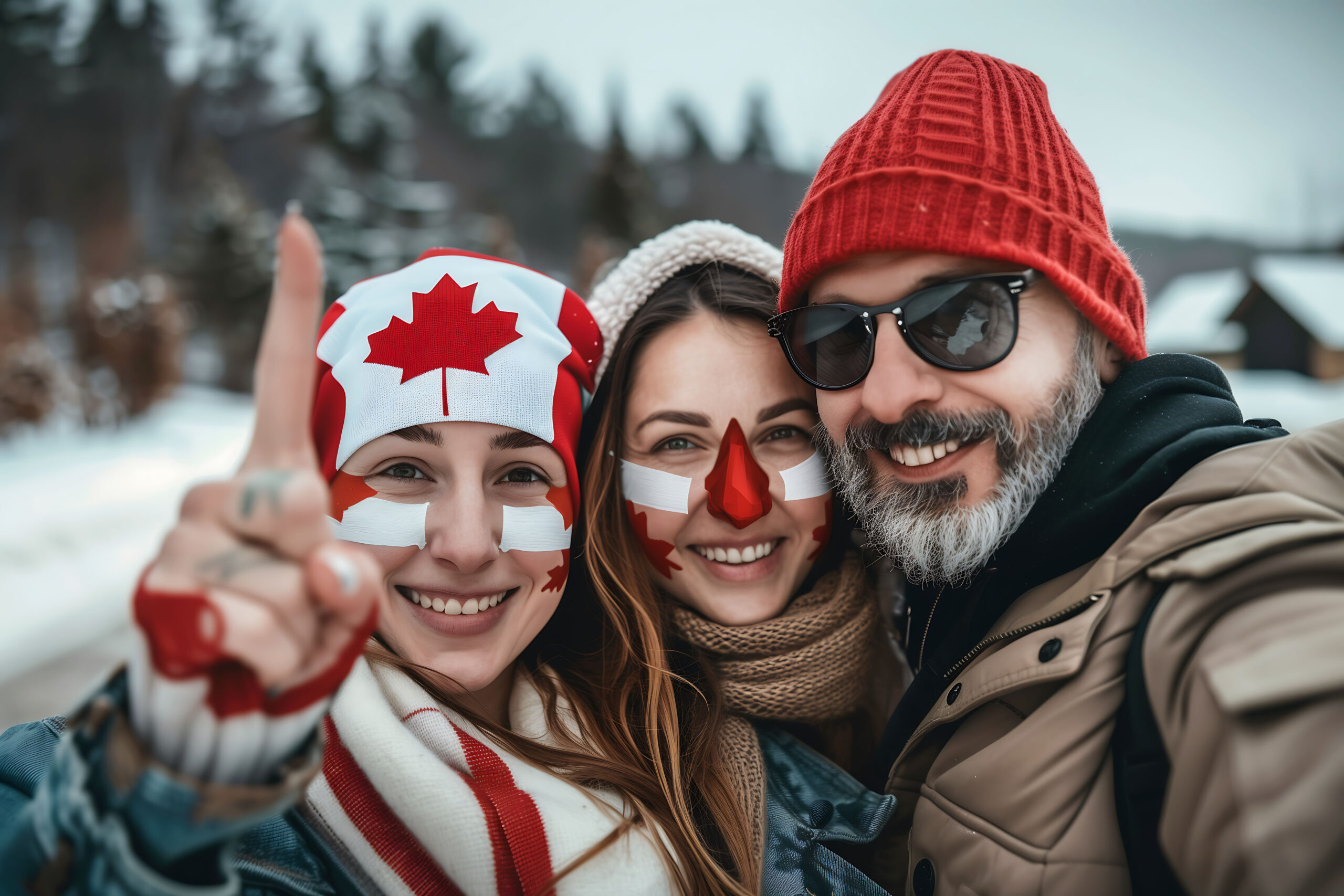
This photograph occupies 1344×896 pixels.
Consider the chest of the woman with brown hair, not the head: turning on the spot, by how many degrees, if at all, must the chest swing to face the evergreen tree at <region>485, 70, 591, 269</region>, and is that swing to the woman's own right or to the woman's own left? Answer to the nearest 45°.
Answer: approximately 180°

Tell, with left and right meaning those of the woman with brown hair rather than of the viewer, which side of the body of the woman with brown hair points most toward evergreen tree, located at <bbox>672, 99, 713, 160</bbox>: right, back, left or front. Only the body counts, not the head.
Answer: back

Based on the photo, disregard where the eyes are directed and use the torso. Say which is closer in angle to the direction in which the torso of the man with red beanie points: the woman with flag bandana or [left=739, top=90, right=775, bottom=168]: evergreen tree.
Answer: the woman with flag bandana

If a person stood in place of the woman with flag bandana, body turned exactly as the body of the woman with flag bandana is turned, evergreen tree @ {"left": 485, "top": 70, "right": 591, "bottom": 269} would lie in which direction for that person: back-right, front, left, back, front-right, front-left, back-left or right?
back

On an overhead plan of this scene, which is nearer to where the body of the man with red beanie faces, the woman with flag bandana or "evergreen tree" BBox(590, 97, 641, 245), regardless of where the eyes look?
the woman with flag bandana

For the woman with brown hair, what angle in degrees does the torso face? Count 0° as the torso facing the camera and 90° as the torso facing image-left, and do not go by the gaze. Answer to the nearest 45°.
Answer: approximately 0°

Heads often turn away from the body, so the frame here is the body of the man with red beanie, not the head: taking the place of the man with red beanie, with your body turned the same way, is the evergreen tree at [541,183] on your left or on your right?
on your right

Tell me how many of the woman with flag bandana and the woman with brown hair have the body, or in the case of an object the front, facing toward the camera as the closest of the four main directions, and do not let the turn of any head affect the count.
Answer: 2

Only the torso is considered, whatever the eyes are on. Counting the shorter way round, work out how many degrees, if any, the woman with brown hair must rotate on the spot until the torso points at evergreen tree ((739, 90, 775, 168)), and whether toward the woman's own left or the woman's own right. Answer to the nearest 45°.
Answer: approximately 180°

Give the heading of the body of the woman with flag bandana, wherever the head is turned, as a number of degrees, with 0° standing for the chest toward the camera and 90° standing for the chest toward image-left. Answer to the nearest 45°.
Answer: approximately 0°
